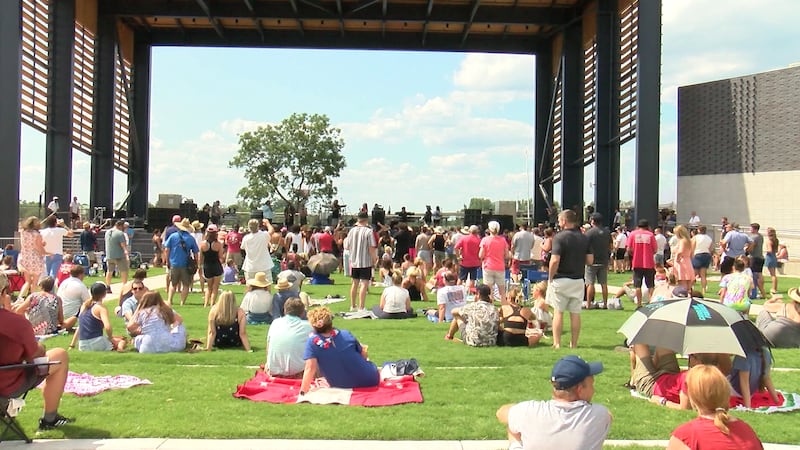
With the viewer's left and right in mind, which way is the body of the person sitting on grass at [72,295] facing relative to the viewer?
facing away from the viewer and to the right of the viewer

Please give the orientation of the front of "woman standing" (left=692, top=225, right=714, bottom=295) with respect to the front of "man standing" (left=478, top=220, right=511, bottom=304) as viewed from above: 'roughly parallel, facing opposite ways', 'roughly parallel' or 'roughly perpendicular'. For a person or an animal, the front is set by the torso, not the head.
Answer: roughly parallel

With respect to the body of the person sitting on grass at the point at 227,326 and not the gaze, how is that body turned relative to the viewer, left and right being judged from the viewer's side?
facing away from the viewer

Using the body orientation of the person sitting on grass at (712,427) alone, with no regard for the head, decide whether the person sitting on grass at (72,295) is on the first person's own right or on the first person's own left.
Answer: on the first person's own left

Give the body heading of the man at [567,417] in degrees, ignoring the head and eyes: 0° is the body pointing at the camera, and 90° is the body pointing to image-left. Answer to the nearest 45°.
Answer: approximately 225°

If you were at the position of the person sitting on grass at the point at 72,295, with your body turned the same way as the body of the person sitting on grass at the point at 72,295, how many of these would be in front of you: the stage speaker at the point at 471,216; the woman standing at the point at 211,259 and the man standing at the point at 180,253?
3

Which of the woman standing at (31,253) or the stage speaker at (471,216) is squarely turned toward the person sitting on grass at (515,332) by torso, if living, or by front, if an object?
the stage speaker

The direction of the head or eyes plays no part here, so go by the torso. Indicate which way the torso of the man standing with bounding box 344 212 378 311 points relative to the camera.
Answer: away from the camera

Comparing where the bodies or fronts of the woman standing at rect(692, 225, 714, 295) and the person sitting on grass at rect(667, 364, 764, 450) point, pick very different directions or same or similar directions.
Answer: same or similar directions

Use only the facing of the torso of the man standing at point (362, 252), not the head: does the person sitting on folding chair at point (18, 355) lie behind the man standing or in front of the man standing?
behind

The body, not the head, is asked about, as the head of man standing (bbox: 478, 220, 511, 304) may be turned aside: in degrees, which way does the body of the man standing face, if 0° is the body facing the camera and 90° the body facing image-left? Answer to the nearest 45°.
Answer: approximately 180°

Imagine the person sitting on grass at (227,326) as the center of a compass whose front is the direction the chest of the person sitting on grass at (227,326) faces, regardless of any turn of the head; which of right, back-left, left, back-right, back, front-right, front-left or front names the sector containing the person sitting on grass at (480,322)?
right

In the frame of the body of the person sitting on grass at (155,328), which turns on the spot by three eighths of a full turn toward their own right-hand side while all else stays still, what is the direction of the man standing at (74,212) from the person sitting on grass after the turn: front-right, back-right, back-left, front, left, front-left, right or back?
back-left

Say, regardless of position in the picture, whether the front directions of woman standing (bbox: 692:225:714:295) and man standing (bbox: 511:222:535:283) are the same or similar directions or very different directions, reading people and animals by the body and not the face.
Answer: same or similar directions

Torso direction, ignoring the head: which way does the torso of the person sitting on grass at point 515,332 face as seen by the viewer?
away from the camera

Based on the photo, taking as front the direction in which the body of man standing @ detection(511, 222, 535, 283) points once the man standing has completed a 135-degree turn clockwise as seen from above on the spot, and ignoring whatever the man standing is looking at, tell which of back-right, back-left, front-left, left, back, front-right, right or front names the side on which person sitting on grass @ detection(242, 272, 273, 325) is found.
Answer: right

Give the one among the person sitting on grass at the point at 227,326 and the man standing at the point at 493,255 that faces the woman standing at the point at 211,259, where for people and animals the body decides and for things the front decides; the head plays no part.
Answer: the person sitting on grass
